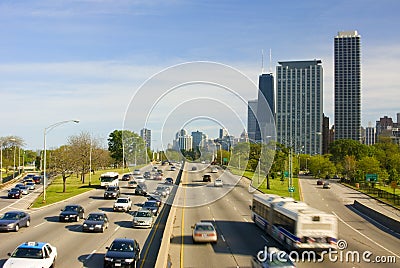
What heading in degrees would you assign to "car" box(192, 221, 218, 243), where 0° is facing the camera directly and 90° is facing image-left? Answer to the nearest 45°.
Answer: approximately 180°

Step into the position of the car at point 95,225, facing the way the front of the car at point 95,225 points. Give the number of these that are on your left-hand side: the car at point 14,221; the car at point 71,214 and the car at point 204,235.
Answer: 1

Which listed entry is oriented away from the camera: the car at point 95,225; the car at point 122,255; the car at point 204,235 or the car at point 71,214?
the car at point 204,235

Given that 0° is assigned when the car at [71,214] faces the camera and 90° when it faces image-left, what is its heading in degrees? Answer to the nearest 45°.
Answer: approximately 45°

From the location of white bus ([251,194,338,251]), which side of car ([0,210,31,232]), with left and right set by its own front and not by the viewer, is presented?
left

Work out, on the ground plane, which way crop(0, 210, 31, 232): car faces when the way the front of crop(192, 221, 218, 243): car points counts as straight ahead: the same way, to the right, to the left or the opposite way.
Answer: the opposite way

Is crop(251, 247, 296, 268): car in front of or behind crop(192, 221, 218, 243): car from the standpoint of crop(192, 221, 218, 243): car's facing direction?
behind

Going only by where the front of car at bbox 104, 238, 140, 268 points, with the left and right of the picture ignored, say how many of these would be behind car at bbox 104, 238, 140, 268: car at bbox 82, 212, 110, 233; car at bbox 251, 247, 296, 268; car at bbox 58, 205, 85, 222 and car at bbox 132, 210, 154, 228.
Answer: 3

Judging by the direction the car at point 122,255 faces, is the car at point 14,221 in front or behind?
behind

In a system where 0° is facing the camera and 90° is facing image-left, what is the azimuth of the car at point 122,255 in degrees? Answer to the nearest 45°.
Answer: approximately 0°
